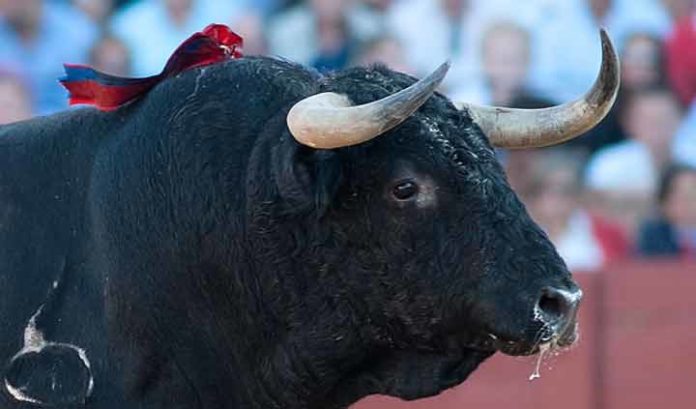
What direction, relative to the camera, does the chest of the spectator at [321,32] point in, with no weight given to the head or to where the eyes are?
toward the camera

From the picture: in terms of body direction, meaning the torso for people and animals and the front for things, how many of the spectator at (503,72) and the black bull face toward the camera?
1

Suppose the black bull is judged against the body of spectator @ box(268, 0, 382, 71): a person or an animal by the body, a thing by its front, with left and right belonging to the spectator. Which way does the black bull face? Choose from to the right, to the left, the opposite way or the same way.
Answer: to the left

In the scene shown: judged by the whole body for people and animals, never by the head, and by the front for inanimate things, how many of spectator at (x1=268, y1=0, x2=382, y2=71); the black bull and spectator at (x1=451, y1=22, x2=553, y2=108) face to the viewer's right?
1

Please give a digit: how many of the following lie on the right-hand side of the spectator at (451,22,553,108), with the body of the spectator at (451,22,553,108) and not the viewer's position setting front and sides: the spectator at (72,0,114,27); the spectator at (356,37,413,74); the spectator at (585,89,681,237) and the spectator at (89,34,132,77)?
3

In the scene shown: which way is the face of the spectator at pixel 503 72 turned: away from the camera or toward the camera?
toward the camera

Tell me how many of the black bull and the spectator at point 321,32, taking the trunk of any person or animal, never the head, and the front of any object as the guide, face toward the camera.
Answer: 1

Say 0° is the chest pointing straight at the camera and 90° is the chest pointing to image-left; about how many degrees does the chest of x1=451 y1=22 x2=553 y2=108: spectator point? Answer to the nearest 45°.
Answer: approximately 0°

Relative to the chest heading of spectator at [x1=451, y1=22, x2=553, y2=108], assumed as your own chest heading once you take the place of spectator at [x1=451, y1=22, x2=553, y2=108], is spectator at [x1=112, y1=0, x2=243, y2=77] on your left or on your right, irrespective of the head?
on your right

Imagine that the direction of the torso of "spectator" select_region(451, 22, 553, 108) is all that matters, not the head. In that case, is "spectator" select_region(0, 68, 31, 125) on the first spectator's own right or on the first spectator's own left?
on the first spectator's own right

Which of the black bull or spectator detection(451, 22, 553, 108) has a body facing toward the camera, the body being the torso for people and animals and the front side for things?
the spectator

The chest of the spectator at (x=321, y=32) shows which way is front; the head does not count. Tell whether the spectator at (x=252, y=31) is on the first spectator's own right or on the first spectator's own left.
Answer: on the first spectator's own right

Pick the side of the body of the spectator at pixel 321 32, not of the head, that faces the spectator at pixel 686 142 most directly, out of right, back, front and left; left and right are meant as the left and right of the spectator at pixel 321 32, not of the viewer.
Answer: left

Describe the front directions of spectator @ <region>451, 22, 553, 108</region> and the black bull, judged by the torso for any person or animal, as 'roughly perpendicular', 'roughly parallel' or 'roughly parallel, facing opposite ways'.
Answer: roughly perpendicular

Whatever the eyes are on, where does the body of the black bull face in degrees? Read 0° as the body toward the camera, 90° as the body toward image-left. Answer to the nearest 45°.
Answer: approximately 270°
